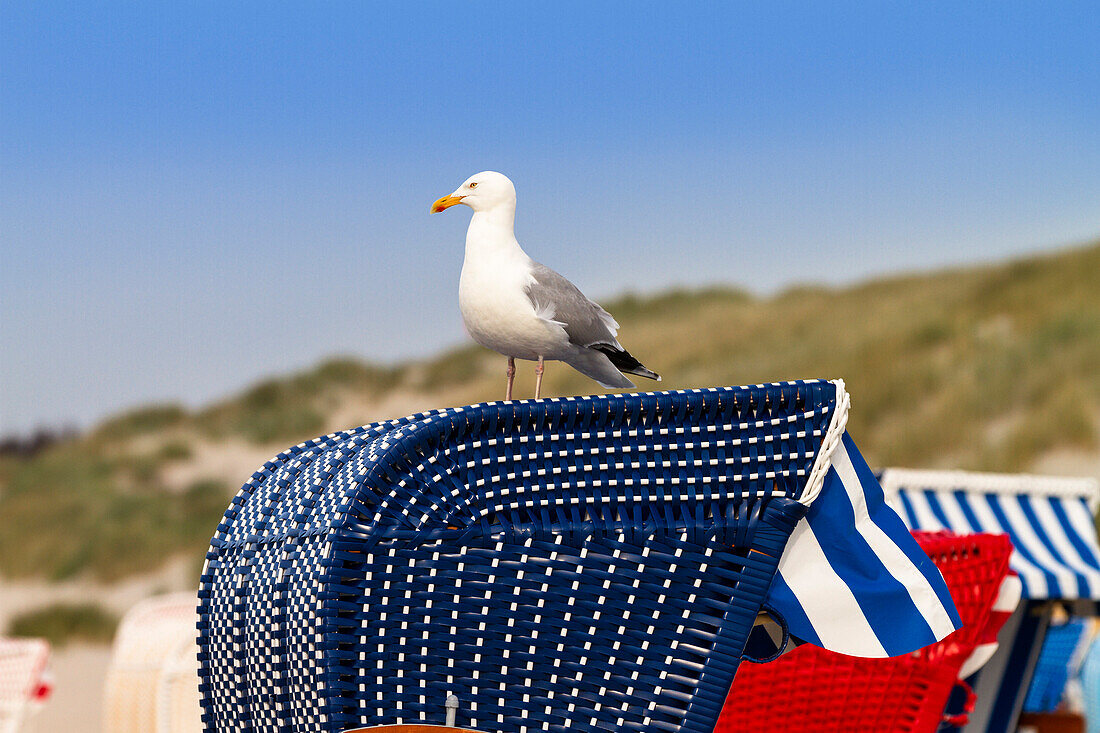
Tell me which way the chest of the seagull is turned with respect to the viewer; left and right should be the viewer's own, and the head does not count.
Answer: facing the viewer and to the left of the viewer

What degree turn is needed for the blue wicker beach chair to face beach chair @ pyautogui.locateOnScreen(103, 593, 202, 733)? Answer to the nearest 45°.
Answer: approximately 90° to its left

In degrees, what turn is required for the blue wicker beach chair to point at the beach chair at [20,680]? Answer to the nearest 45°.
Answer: approximately 135° to its left

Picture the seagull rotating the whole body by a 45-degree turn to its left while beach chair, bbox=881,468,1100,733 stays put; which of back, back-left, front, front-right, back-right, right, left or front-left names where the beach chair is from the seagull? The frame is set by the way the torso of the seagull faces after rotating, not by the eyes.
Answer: back-left

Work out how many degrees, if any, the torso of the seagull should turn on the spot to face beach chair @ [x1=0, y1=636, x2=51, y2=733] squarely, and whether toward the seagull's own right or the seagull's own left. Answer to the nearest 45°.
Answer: approximately 90° to the seagull's own right

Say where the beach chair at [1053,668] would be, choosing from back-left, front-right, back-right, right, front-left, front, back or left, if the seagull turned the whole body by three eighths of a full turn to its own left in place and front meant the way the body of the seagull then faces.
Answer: front-left
